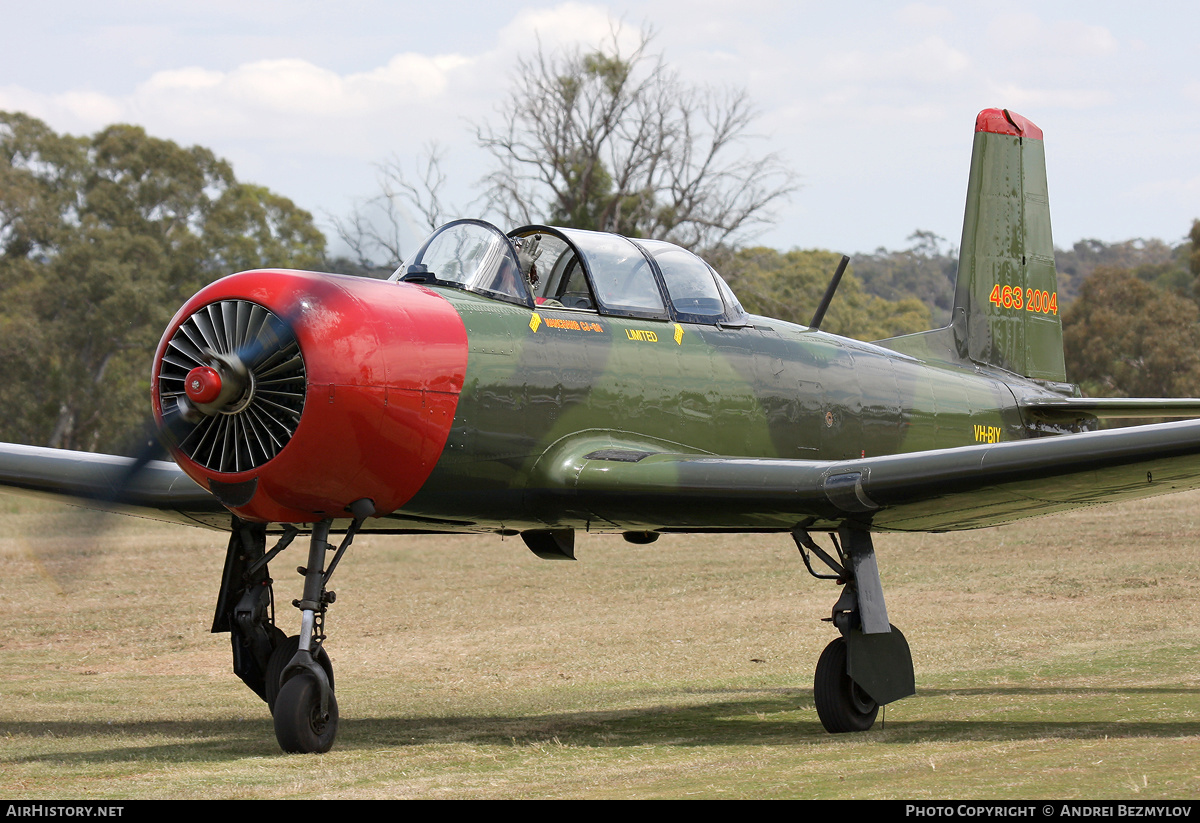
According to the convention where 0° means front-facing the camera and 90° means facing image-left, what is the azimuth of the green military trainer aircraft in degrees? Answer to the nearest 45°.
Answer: approximately 45°
